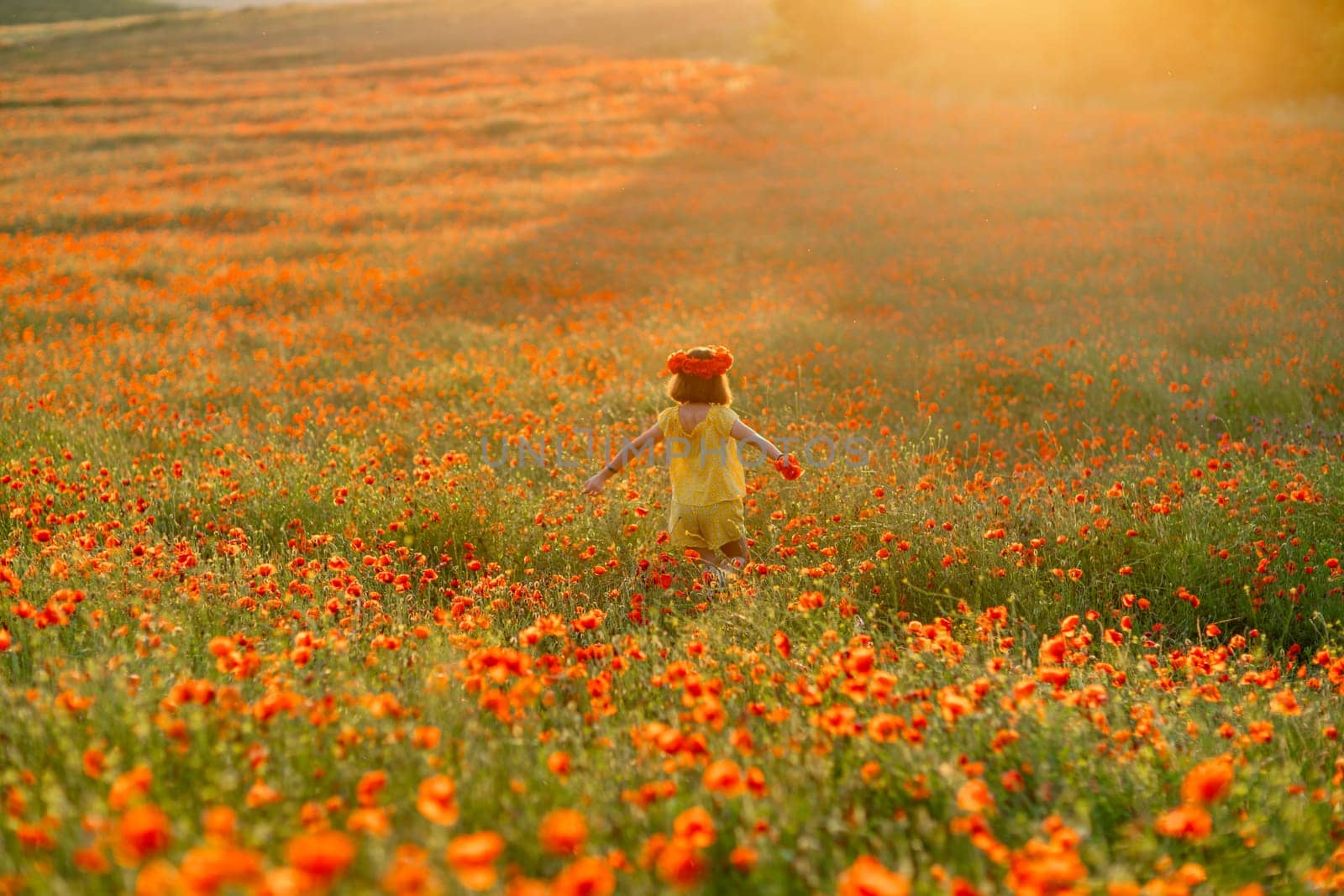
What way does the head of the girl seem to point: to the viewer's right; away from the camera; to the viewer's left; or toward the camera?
away from the camera

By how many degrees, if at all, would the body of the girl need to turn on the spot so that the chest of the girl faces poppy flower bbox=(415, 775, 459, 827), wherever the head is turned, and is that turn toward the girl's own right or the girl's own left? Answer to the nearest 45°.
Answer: approximately 180°

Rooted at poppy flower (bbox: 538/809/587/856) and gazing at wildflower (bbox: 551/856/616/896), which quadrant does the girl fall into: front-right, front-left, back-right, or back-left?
back-left

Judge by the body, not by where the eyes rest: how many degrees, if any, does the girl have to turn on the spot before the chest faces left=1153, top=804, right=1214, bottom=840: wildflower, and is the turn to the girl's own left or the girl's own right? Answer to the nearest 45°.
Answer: approximately 180°

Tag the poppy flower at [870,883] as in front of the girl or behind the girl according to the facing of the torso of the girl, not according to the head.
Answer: behind

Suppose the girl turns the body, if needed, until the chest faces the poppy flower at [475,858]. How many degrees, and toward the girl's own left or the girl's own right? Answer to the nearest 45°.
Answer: approximately 180°

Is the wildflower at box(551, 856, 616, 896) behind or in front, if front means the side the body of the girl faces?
behind

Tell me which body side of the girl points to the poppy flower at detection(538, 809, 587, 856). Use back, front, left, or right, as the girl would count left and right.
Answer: back

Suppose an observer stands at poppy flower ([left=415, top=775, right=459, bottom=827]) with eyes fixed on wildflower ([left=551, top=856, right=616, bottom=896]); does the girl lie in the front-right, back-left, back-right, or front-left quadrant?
back-left

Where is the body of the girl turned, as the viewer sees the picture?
away from the camera
